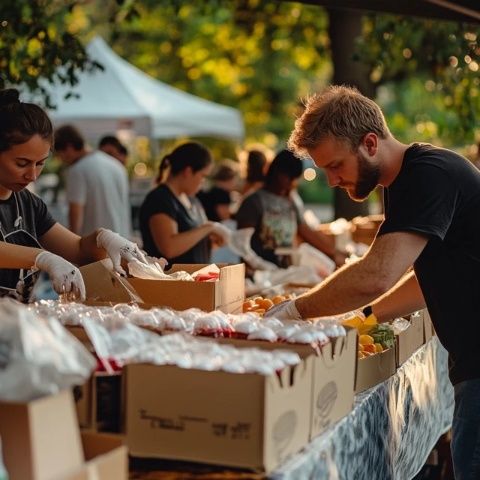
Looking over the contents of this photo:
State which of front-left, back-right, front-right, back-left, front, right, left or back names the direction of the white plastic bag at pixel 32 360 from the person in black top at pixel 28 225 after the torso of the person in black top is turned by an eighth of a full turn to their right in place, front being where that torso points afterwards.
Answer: front

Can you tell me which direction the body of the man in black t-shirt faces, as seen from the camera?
to the viewer's left

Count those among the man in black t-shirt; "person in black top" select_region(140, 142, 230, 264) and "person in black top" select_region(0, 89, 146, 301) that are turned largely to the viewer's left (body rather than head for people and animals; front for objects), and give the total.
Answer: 1

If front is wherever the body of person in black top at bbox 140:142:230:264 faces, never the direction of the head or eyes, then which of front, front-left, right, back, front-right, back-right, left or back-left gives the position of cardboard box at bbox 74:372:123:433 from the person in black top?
right

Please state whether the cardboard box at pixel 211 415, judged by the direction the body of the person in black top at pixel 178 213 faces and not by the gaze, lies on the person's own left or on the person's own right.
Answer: on the person's own right

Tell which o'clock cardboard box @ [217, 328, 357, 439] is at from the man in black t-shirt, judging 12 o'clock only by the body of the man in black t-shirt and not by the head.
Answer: The cardboard box is roughly at 10 o'clock from the man in black t-shirt.

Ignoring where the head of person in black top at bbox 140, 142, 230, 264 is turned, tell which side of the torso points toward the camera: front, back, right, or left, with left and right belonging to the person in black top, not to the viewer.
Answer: right

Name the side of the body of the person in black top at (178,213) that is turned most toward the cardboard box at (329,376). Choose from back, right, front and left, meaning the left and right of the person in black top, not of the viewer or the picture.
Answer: right

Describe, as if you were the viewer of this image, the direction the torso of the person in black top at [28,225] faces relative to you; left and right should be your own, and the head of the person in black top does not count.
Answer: facing the viewer and to the right of the viewer

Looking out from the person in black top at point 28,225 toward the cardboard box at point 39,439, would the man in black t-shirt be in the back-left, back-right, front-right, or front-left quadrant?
front-left

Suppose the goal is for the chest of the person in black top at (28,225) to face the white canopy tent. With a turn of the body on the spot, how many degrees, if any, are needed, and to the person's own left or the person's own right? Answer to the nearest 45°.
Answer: approximately 135° to the person's own left

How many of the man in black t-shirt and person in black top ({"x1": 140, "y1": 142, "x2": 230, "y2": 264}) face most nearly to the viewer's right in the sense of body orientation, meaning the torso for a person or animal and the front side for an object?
1

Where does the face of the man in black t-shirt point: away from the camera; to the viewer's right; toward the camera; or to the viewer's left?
to the viewer's left
